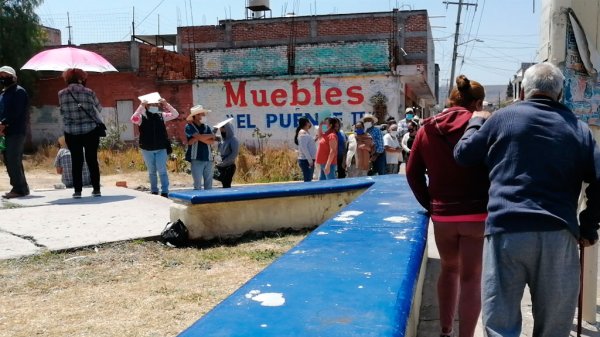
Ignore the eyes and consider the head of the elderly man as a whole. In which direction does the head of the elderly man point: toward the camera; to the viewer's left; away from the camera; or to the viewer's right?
away from the camera

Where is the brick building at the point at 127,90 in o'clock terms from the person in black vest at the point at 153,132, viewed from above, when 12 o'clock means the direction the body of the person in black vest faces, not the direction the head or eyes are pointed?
The brick building is roughly at 6 o'clock from the person in black vest.

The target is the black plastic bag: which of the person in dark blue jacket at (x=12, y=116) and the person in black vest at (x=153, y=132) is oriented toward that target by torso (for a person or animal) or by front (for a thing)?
the person in black vest at (x=153, y=132)

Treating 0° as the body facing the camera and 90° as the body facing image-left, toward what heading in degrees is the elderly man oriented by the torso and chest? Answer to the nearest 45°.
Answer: approximately 180°

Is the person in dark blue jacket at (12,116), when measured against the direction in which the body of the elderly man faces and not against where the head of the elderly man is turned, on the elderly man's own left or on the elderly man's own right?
on the elderly man's own left

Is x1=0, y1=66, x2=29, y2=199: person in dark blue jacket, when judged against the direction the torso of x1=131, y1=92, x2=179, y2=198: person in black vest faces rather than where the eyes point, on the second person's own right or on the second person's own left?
on the second person's own right

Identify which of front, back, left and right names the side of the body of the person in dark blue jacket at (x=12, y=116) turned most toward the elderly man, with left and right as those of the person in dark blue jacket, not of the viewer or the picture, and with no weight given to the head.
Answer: left
